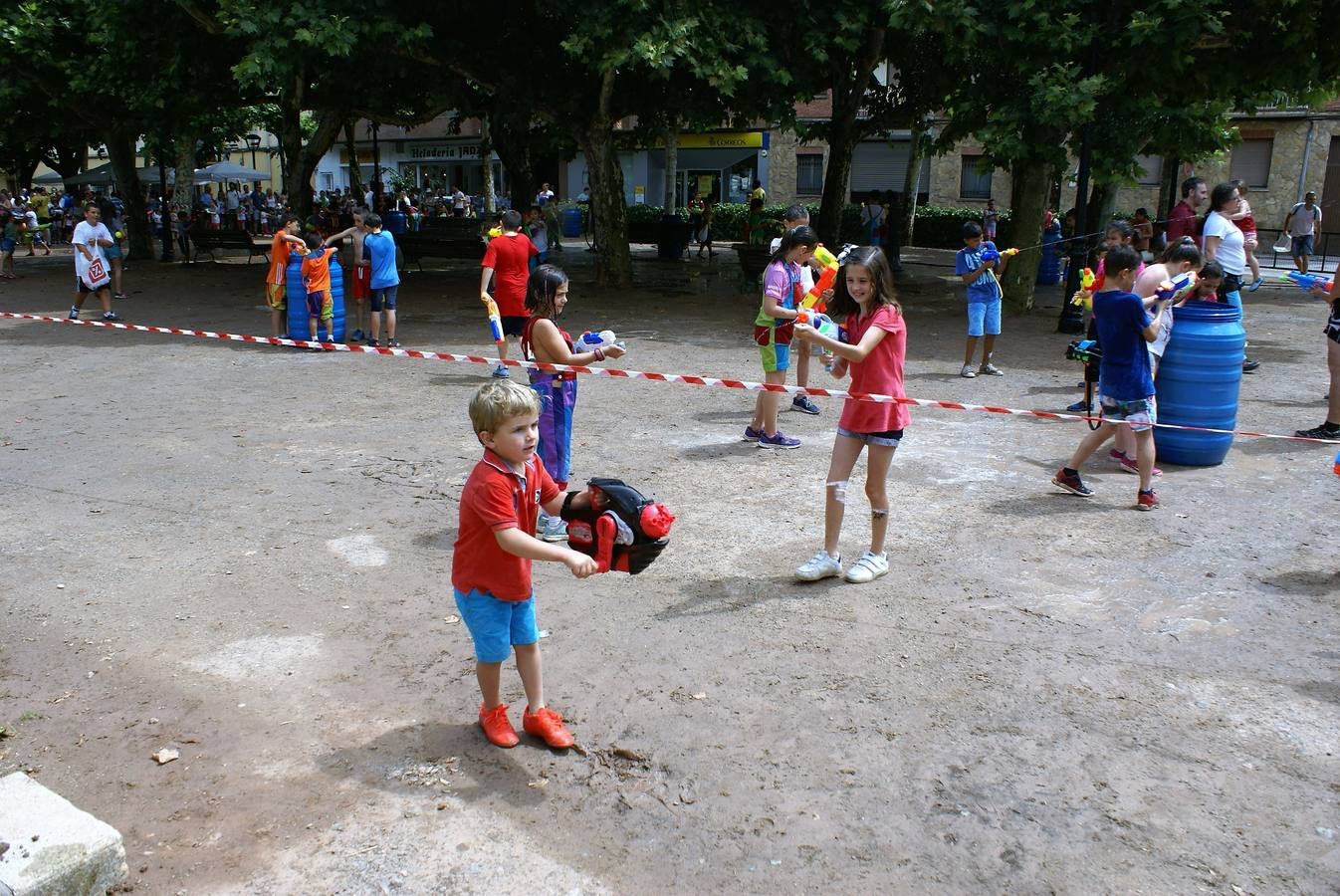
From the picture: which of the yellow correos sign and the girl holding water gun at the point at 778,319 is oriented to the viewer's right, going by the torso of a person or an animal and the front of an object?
the girl holding water gun

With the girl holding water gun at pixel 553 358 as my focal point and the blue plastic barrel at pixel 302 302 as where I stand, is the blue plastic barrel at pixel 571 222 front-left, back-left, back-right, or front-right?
back-left

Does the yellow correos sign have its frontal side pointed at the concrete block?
yes

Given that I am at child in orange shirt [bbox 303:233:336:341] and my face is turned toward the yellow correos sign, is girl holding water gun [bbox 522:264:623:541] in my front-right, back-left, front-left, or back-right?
back-right

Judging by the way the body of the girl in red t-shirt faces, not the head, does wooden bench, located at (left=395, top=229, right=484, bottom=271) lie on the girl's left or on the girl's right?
on the girl's right

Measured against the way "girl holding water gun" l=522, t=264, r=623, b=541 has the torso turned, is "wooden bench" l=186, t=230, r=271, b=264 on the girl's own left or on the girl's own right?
on the girl's own left

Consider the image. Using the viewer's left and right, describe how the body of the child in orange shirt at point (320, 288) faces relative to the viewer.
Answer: facing away from the viewer

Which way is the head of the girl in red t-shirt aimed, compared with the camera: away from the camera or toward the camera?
toward the camera

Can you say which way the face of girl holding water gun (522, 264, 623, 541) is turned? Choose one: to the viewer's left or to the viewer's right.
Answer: to the viewer's right

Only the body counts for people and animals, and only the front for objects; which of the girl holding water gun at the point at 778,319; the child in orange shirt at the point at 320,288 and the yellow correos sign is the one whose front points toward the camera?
the yellow correos sign

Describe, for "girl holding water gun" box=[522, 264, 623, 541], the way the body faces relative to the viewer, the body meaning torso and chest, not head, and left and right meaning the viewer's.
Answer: facing to the right of the viewer

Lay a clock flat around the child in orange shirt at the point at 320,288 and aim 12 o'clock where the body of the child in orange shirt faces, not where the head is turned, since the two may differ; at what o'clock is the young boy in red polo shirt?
The young boy in red polo shirt is roughly at 6 o'clock from the child in orange shirt.

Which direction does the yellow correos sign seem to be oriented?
toward the camera

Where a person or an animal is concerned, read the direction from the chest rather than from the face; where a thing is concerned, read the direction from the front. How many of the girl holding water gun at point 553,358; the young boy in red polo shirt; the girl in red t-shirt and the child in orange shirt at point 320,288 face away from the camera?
1

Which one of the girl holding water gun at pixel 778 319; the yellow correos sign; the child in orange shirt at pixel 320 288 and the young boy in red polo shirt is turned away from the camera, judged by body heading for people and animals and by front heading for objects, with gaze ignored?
the child in orange shirt

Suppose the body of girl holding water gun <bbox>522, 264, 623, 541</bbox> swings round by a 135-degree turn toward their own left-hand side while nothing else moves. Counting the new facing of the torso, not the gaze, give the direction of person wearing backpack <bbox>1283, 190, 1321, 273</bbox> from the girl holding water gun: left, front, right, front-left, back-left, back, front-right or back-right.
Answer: right

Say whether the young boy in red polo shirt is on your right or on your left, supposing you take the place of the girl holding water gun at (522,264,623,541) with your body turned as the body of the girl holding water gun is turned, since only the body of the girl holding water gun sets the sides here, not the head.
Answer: on your right

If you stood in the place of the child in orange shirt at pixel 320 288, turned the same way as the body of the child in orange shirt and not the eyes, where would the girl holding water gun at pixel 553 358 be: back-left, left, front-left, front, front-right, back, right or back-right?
back

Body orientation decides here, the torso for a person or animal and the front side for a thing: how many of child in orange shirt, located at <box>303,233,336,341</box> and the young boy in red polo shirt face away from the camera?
1
